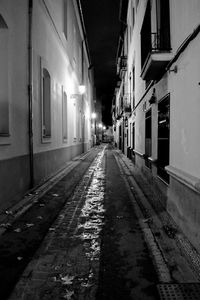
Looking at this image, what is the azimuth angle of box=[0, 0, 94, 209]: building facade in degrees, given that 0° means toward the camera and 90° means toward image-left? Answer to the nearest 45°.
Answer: approximately 270°

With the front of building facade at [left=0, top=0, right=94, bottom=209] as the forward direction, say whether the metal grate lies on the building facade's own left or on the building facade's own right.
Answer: on the building facade's own right
